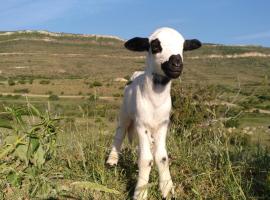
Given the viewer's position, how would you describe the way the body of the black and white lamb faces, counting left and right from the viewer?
facing the viewer and to the right of the viewer

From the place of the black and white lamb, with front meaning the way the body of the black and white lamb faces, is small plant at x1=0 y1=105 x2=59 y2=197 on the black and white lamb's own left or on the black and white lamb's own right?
on the black and white lamb's own right
